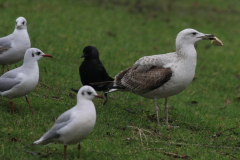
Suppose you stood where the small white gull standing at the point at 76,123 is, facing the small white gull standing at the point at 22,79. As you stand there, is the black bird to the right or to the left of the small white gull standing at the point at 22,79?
right

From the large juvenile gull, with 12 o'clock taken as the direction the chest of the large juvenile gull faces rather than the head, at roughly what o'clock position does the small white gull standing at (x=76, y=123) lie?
The small white gull standing is roughly at 4 o'clock from the large juvenile gull.

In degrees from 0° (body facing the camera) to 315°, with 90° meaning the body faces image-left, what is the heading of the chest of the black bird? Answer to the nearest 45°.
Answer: approximately 90°

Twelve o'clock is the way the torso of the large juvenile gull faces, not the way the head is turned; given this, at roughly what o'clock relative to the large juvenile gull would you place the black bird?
The black bird is roughly at 7 o'clock from the large juvenile gull.

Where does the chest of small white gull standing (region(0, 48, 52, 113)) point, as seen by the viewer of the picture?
to the viewer's right

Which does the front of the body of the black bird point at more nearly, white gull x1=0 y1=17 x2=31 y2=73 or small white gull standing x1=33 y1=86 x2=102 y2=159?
the white gull

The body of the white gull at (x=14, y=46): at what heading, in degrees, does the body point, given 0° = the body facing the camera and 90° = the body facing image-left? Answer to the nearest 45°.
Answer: approximately 270°

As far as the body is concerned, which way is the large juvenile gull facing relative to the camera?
to the viewer's right

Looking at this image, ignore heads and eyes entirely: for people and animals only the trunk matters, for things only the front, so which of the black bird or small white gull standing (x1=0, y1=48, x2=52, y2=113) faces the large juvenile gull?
the small white gull standing

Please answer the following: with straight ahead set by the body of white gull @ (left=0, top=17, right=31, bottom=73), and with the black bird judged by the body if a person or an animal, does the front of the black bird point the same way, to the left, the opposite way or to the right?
the opposite way

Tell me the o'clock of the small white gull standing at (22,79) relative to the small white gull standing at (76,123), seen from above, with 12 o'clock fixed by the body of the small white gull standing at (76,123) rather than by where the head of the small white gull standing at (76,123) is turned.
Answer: the small white gull standing at (22,79) is roughly at 8 o'clock from the small white gull standing at (76,123).

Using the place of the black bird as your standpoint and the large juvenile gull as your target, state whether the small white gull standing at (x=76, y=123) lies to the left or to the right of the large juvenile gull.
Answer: right

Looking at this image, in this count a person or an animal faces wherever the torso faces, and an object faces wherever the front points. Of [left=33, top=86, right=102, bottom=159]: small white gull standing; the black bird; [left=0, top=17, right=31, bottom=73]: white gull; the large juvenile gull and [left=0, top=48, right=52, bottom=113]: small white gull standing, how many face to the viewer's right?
4

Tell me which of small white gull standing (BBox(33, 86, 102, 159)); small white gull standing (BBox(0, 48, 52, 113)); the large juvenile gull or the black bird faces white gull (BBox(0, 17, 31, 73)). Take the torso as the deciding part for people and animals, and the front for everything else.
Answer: the black bird

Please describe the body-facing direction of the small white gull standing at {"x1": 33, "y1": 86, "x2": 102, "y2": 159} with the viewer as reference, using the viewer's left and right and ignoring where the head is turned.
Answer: facing to the right of the viewer

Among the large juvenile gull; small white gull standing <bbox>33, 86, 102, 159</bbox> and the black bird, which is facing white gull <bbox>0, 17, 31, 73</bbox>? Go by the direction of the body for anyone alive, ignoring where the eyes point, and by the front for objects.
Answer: the black bird

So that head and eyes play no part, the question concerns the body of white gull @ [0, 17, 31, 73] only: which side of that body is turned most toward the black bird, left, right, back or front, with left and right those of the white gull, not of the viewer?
front

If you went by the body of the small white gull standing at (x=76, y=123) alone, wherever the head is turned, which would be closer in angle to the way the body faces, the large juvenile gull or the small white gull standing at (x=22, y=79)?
the large juvenile gull
